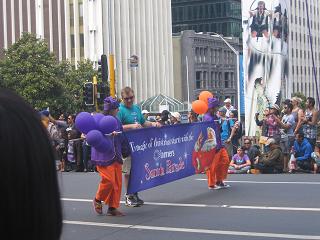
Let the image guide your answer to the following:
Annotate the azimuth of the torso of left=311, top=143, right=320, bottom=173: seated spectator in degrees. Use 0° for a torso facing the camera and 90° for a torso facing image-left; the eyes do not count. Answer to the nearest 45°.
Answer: approximately 45°

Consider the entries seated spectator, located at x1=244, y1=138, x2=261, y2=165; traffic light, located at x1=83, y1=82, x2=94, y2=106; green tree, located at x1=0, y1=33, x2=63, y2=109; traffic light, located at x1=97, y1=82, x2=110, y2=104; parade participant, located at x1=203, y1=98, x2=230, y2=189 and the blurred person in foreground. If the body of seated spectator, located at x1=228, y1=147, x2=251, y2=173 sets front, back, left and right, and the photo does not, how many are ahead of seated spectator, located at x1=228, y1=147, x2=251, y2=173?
2

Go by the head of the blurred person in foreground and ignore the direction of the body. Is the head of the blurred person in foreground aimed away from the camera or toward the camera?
away from the camera

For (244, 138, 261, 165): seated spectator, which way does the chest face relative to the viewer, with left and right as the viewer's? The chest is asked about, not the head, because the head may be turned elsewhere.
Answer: facing the viewer and to the left of the viewer

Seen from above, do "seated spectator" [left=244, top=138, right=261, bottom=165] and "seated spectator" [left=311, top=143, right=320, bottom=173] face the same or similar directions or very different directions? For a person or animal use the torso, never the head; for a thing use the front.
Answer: same or similar directions

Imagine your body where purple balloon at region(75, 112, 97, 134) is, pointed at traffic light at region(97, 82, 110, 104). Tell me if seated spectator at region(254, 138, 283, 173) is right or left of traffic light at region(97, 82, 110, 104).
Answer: right
